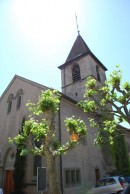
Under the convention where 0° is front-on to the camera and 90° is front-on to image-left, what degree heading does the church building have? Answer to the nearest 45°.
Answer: approximately 45°

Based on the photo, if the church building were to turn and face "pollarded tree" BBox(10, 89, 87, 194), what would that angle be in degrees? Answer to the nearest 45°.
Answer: approximately 45° to its left
